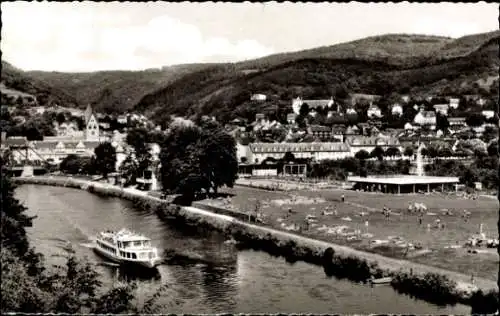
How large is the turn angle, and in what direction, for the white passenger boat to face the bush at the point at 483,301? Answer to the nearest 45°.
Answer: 0° — it already faces it

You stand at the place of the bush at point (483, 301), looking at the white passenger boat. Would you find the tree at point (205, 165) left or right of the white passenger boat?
right

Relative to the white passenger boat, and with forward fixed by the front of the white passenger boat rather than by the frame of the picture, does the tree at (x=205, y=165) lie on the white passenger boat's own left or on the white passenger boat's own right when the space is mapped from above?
on the white passenger boat's own left

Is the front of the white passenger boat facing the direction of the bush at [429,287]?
yes

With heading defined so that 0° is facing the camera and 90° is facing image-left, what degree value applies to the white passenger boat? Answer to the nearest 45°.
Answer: approximately 315°
